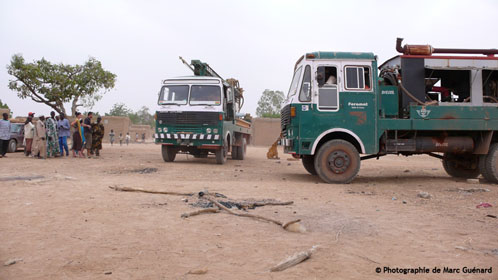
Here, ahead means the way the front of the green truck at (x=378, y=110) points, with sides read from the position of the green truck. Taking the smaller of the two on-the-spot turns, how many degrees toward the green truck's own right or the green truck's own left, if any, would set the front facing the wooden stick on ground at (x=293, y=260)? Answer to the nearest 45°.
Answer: approximately 90° to the green truck's own left

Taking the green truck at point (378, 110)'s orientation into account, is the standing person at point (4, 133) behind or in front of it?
in front

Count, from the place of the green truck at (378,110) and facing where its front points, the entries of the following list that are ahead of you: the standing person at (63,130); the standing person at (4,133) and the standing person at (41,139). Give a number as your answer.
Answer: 3

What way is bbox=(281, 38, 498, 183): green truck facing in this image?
to the viewer's left

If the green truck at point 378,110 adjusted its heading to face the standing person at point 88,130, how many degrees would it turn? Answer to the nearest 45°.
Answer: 0° — it already faces them

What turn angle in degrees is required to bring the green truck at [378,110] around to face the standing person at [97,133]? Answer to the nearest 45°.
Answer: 0° — it already faces them

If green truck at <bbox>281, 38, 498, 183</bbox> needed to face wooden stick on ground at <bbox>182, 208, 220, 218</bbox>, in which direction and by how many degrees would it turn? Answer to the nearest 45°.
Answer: approximately 45° to its left

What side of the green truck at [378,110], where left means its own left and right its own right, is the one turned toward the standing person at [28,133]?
front

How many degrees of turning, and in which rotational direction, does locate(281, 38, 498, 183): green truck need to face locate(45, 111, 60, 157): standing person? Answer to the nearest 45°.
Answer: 0° — it already faces them
